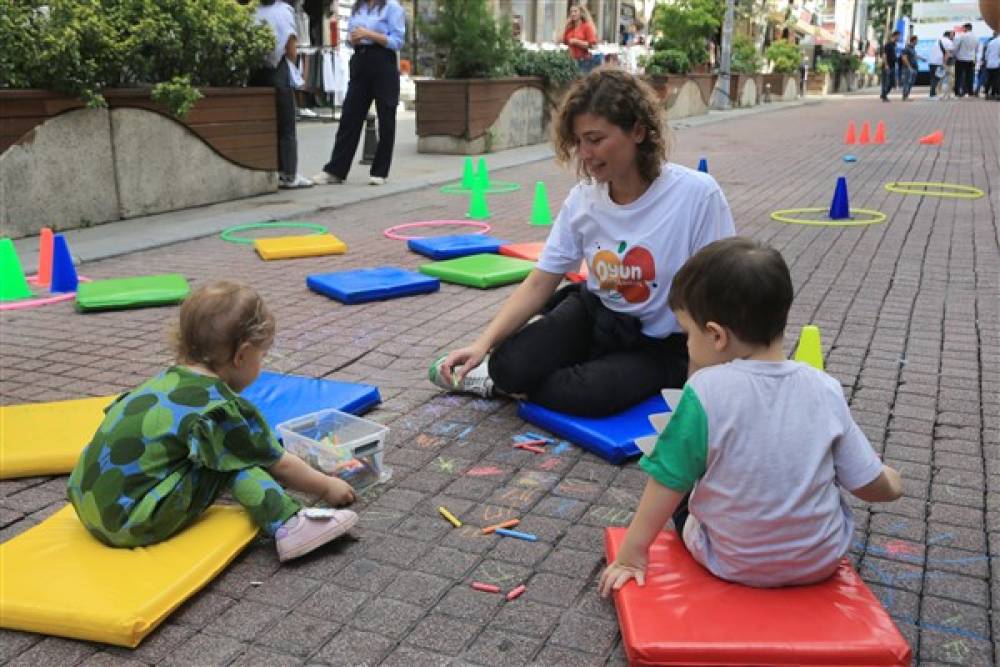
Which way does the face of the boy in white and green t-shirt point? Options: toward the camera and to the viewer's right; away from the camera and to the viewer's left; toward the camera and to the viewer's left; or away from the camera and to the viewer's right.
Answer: away from the camera and to the viewer's left

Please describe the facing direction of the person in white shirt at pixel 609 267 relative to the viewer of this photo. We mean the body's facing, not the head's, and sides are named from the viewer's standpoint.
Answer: facing the viewer and to the left of the viewer

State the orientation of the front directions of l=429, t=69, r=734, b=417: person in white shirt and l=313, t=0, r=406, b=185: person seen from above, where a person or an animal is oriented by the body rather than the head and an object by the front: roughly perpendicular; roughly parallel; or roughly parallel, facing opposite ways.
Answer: roughly parallel

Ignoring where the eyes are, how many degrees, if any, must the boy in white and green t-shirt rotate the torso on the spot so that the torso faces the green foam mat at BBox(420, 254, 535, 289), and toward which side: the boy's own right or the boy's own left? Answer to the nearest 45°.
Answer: approximately 45° to the boy's own left

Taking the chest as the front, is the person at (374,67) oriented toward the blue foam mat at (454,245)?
no

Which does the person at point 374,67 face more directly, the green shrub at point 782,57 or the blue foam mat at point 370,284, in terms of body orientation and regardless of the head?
the blue foam mat

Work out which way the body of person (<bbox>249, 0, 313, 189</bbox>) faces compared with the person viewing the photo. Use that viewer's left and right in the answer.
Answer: facing to the right of the viewer

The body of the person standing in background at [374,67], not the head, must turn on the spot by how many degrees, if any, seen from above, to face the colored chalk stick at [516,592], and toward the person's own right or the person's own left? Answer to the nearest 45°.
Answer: approximately 45° to the person's own left
